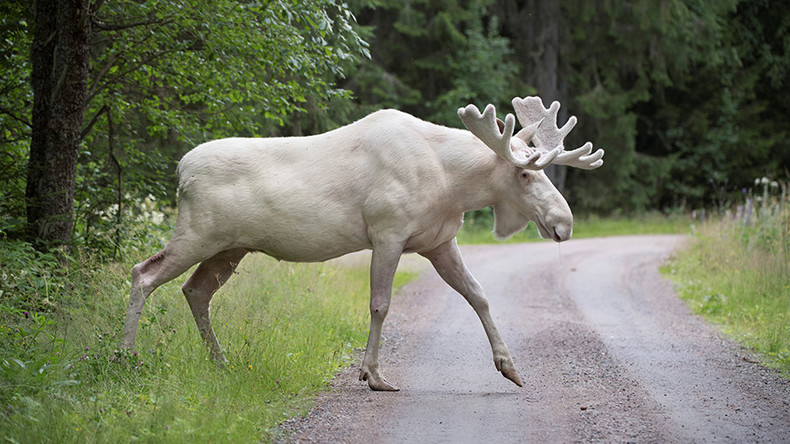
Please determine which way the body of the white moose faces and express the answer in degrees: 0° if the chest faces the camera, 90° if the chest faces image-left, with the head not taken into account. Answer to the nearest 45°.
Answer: approximately 270°

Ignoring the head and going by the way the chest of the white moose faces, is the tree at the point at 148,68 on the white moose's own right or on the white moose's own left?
on the white moose's own left
